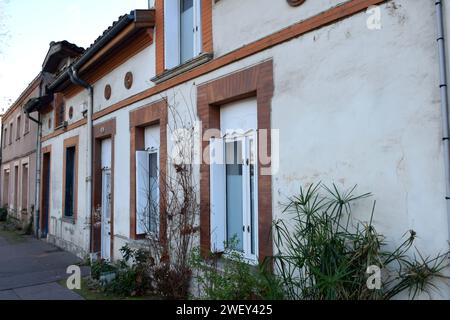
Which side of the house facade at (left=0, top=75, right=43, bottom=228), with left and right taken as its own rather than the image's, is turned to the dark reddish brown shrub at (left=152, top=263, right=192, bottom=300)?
left

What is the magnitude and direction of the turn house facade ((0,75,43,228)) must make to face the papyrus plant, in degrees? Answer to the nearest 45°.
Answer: approximately 90° to its left

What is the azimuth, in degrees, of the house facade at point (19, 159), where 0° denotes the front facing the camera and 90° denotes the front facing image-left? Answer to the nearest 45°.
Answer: approximately 90°

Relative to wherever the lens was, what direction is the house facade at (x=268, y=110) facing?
facing the viewer and to the left of the viewer

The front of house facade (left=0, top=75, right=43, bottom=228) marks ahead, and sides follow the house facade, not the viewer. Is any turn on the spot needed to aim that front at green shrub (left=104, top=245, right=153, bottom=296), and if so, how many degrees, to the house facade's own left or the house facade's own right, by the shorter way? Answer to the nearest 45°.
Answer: approximately 90° to the house facade's own left

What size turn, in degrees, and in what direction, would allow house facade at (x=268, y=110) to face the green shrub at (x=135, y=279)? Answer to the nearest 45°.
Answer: approximately 90° to its right

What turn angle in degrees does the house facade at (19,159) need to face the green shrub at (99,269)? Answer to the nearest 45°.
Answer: approximately 90° to its left
